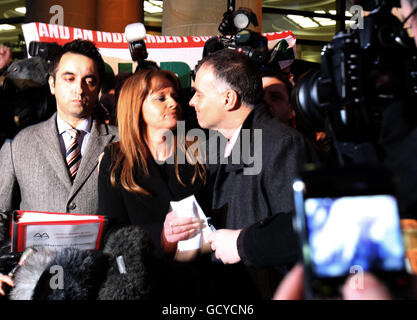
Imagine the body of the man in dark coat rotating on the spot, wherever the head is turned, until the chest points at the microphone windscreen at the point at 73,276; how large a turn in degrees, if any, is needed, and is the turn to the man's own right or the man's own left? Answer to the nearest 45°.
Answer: approximately 45° to the man's own left

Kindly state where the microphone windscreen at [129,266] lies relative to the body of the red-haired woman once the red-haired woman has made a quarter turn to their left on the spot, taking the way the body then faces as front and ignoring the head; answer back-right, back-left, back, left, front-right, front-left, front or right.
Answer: back-right

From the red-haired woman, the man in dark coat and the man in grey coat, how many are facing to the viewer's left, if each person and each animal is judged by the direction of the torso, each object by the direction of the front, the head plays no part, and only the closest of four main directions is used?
1

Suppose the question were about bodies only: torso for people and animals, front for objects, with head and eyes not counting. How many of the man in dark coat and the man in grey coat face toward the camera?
1

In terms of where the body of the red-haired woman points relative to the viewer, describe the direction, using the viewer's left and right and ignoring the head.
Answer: facing the viewer and to the right of the viewer

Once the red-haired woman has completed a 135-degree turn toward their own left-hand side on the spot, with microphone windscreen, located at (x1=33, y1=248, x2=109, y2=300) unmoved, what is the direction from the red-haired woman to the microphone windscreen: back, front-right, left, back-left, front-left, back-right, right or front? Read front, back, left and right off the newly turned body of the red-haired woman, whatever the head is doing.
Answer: back

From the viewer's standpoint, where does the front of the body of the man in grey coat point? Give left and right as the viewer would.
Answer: facing the viewer

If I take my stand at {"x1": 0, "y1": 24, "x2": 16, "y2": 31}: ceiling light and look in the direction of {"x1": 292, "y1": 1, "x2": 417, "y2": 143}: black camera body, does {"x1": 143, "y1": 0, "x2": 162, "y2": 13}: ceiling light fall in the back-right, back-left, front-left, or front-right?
front-left
